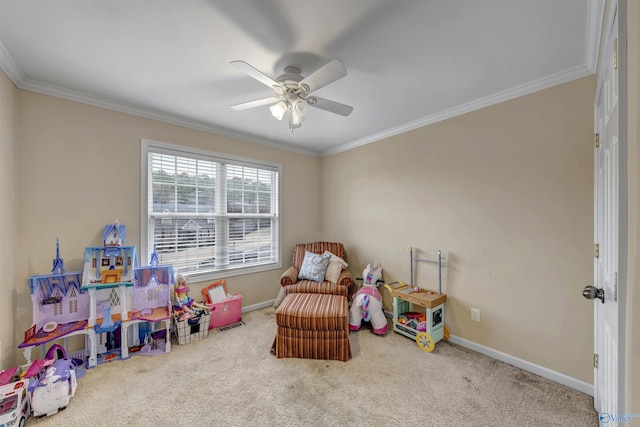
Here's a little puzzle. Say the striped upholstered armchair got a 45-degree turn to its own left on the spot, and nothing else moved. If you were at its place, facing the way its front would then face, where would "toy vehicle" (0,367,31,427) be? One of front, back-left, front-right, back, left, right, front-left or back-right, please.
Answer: right

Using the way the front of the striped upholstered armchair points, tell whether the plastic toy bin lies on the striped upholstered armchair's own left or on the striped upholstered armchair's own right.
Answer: on the striped upholstered armchair's own right

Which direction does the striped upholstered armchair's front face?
toward the camera

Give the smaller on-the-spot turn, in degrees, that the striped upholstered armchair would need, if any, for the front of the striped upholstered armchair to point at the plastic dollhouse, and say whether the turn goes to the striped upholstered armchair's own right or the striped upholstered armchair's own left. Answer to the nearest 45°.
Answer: approximately 45° to the striped upholstered armchair's own right

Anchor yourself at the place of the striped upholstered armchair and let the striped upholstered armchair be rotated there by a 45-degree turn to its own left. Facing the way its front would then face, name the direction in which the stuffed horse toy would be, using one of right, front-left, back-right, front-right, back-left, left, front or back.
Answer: front

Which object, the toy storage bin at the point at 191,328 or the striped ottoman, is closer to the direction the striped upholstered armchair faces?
the striped ottoman

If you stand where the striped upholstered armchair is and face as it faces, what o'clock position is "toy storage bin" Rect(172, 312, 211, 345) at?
The toy storage bin is roughly at 2 o'clock from the striped upholstered armchair.

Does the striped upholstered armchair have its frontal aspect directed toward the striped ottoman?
yes

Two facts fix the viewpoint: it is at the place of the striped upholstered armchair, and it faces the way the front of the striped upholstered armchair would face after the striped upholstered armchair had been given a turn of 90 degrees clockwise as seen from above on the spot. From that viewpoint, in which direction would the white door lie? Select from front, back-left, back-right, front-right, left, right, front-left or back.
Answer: back-left
